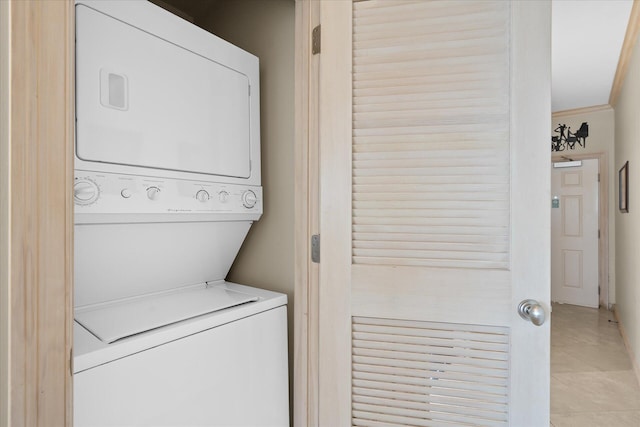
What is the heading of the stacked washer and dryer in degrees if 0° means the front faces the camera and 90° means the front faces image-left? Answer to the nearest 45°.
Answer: approximately 315°

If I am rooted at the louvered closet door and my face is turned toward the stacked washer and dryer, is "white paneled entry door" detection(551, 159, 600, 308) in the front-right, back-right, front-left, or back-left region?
back-right

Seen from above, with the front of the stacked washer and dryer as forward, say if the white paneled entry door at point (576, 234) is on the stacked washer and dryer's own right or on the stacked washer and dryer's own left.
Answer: on the stacked washer and dryer's own left

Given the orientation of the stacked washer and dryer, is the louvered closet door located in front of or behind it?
in front

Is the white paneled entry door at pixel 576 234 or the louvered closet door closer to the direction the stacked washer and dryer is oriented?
the louvered closet door
